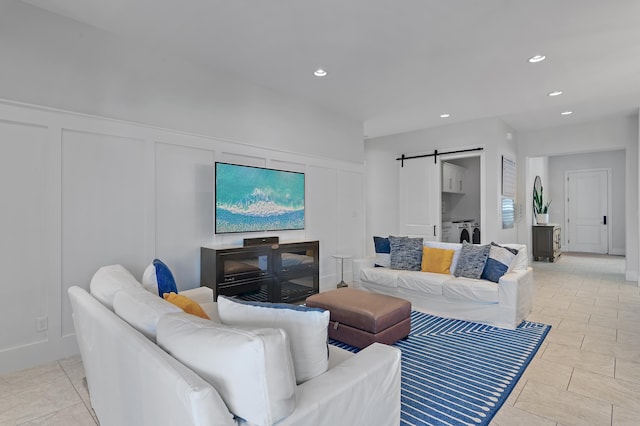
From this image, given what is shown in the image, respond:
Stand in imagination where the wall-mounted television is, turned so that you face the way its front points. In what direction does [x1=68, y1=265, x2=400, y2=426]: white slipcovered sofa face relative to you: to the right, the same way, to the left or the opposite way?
to the left

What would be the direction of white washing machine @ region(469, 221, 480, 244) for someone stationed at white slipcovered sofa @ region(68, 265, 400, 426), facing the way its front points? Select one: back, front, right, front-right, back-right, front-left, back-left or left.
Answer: front

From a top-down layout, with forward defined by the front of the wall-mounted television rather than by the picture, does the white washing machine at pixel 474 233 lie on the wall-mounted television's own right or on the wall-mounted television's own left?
on the wall-mounted television's own left

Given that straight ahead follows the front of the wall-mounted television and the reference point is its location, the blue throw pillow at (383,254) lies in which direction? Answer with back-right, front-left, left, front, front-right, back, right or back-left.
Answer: front-left

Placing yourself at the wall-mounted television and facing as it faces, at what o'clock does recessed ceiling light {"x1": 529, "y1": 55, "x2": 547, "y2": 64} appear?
The recessed ceiling light is roughly at 11 o'clock from the wall-mounted television.

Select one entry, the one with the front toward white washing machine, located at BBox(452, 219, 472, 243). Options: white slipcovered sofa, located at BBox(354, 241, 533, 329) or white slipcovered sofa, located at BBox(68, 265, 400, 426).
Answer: white slipcovered sofa, located at BBox(68, 265, 400, 426)

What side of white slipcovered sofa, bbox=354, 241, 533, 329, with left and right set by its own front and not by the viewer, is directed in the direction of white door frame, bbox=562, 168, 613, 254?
back

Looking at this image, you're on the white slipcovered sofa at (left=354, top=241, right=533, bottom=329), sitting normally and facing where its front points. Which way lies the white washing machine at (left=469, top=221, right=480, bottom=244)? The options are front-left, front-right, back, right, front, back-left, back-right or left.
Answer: back-right

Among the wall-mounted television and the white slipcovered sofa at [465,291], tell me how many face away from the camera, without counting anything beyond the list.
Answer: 0

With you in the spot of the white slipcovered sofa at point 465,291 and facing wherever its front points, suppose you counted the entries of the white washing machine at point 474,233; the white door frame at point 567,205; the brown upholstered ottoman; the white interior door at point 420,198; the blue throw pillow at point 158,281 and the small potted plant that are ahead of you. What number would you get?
2

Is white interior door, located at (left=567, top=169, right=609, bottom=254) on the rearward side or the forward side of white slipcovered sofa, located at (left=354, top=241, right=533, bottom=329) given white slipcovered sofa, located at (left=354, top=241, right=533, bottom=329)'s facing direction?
on the rearward side

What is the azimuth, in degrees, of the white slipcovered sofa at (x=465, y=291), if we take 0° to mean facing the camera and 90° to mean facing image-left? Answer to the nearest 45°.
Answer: approximately 45°

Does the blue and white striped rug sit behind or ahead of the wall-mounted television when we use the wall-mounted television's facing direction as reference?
ahead

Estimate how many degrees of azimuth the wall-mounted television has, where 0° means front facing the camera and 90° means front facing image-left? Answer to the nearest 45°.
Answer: approximately 315°

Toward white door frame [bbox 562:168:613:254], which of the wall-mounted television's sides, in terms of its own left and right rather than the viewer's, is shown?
left

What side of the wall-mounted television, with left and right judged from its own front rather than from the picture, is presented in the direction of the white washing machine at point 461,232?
left

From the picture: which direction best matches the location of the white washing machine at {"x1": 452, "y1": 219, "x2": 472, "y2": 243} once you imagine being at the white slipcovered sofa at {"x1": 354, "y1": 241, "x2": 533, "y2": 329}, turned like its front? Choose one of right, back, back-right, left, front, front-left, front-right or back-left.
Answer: back-right

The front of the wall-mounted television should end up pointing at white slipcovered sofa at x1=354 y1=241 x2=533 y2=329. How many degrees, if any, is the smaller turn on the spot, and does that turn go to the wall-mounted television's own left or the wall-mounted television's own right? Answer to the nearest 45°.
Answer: approximately 45° to the wall-mounted television's own left
